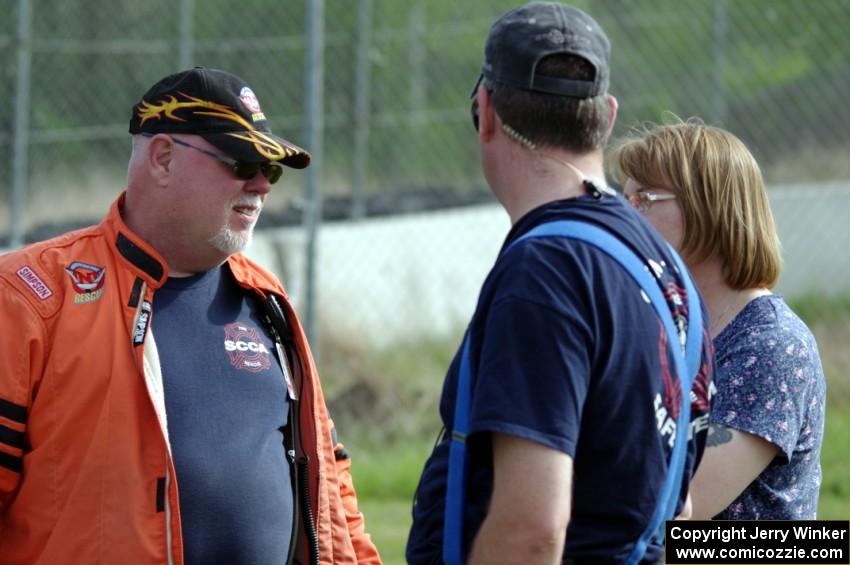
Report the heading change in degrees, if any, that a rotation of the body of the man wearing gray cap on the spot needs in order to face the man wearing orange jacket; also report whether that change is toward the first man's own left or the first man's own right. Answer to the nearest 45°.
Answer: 0° — they already face them

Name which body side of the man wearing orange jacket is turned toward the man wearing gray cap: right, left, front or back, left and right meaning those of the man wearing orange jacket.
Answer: front

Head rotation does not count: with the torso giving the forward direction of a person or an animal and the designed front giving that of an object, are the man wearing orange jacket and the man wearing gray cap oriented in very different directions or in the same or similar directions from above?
very different directions

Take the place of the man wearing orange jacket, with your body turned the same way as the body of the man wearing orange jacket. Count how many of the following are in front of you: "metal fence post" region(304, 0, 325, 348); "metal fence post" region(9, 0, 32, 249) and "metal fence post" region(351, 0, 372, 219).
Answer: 0

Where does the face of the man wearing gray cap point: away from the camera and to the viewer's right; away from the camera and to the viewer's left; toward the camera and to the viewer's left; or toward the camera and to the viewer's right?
away from the camera and to the viewer's left

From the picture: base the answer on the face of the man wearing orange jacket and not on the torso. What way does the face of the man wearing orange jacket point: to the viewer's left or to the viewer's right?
to the viewer's right

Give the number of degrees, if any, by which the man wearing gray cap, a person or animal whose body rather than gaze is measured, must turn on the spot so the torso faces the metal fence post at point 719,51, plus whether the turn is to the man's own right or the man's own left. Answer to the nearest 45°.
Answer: approximately 45° to the man's own right

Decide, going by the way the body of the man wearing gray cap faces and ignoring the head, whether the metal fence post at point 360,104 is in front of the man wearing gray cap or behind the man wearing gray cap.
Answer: in front

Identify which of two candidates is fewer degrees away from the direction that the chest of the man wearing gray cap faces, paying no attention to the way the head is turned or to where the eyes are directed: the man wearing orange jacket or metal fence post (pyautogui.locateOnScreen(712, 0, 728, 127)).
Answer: the man wearing orange jacket

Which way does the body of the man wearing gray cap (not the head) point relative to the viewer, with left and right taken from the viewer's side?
facing away from the viewer and to the left of the viewer

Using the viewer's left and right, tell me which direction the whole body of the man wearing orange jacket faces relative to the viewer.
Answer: facing the viewer and to the right of the viewer

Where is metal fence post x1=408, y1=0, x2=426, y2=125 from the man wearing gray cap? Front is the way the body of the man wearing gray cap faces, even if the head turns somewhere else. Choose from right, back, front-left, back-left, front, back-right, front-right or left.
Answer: front-right

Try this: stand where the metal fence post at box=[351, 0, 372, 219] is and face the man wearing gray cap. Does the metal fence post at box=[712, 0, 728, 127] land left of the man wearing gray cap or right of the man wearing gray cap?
left

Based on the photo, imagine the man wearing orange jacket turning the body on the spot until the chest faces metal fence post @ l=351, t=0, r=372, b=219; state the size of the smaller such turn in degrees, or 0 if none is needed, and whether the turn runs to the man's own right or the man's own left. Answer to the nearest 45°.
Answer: approximately 135° to the man's own left

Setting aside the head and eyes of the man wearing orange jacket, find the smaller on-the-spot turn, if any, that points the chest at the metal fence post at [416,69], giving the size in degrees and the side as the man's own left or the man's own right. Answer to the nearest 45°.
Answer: approximately 135° to the man's own left
